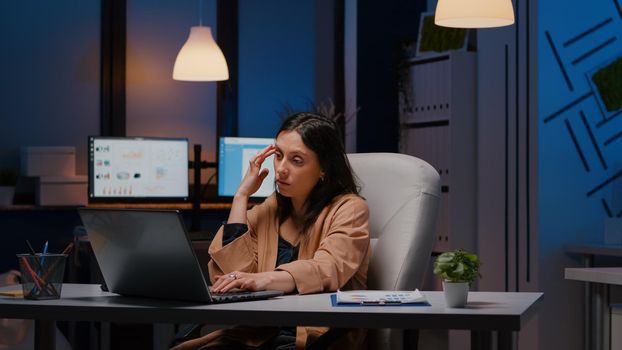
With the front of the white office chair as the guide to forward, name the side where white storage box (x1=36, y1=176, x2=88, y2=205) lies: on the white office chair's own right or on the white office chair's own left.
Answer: on the white office chair's own right

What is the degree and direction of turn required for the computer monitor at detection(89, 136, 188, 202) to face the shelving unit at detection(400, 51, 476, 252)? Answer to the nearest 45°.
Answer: approximately 90° to its left

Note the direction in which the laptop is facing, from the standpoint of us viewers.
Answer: facing away from the viewer and to the right of the viewer

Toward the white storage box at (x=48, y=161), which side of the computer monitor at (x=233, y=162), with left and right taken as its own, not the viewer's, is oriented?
right

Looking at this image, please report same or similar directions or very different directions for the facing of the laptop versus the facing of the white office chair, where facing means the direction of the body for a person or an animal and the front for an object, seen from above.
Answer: very different directions

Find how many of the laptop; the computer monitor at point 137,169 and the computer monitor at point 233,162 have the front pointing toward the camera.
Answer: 2

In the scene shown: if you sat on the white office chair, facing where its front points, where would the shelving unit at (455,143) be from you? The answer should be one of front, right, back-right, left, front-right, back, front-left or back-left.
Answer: back-right
